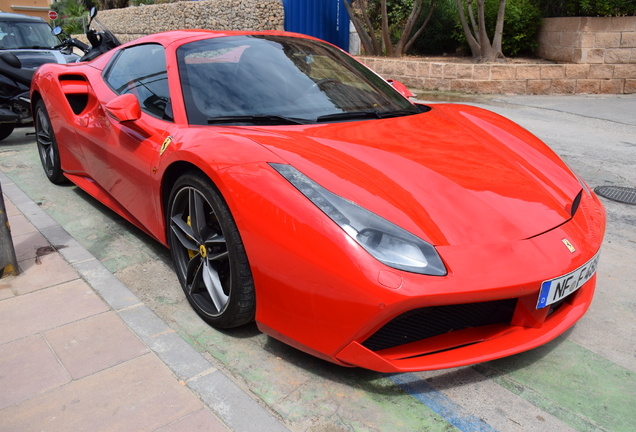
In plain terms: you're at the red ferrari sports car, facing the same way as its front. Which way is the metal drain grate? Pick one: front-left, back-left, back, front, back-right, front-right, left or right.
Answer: left

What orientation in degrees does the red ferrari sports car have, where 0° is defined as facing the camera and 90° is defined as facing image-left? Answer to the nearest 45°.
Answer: approximately 315°

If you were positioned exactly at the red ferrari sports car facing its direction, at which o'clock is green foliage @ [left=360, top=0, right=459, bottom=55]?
The green foliage is roughly at 8 o'clock from the red ferrari sports car.

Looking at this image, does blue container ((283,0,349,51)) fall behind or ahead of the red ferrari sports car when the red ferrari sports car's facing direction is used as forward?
behind

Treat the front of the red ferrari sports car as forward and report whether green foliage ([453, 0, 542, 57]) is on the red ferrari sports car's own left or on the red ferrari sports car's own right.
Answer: on the red ferrari sports car's own left

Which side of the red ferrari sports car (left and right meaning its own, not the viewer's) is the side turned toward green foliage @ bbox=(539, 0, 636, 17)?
left
